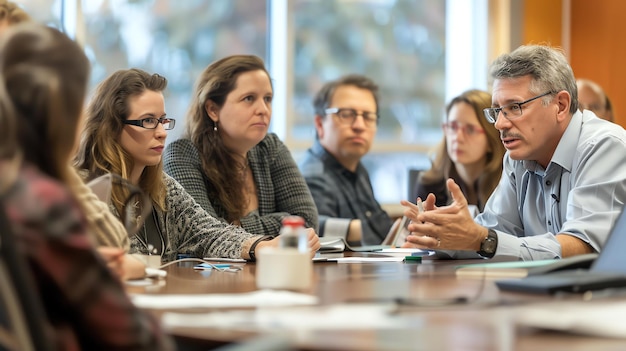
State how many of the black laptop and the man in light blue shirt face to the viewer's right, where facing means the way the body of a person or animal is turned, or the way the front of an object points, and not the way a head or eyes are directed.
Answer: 0

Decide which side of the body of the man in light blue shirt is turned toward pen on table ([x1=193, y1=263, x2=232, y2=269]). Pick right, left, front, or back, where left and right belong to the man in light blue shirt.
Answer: front

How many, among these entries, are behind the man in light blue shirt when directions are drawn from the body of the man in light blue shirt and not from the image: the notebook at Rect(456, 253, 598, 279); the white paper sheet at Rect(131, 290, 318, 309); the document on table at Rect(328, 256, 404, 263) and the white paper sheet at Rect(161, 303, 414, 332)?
0

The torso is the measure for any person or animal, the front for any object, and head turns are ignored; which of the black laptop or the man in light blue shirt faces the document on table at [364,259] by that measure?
the man in light blue shirt

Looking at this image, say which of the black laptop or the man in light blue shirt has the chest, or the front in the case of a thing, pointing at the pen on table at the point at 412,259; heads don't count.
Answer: the man in light blue shirt

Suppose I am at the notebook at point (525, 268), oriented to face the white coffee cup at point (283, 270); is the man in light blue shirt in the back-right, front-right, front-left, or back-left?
back-right

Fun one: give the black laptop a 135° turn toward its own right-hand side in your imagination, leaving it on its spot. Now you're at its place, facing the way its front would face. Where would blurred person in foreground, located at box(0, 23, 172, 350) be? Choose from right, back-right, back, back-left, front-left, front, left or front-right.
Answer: back-left

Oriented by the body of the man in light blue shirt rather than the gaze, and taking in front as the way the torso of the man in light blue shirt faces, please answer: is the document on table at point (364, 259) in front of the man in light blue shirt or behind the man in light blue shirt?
in front

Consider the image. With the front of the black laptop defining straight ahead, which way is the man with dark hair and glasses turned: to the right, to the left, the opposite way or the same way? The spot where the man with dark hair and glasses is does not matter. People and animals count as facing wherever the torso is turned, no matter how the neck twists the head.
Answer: to the left

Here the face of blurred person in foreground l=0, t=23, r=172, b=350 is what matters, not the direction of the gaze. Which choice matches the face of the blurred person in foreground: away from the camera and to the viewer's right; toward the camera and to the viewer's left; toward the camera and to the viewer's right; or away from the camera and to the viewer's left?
away from the camera and to the viewer's right

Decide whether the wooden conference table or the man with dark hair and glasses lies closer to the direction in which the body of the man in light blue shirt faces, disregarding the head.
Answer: the wooden conference table

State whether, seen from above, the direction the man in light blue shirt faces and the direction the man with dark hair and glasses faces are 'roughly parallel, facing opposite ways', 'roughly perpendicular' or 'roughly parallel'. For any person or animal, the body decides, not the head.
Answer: roughly perpendicular

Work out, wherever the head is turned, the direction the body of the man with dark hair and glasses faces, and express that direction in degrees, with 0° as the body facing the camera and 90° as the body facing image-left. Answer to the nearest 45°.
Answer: approximately 315°

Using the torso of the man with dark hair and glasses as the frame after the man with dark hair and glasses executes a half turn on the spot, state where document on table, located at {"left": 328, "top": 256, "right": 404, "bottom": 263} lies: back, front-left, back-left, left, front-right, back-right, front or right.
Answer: back-left

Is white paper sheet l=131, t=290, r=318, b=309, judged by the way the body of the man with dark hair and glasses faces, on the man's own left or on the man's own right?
on the man's own right

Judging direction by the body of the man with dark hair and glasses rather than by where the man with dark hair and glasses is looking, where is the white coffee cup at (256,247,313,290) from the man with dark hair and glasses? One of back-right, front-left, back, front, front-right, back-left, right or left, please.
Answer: front-right

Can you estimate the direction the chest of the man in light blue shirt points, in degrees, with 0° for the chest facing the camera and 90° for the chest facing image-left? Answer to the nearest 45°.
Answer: approximately 45°

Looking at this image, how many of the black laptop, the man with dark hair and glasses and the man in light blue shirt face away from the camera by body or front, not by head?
0

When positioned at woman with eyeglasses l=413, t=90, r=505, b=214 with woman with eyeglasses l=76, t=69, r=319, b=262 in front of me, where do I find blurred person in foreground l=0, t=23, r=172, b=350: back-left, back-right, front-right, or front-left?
front-left
